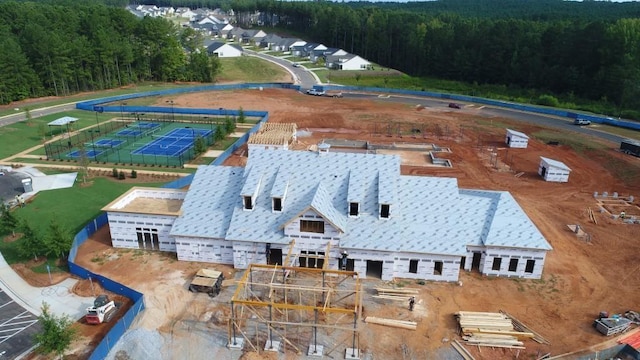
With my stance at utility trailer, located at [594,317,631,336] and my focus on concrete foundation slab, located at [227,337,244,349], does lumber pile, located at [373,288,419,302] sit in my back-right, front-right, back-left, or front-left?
front-right

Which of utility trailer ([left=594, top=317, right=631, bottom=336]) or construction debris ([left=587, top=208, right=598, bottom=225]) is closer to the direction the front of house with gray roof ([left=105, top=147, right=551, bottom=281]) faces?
the utility trailer

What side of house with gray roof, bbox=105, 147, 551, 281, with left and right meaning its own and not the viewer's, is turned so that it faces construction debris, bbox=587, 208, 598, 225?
left

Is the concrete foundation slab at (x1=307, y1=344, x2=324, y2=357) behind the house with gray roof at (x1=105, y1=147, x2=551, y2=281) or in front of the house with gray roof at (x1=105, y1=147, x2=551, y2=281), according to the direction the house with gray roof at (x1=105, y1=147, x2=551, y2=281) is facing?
in front

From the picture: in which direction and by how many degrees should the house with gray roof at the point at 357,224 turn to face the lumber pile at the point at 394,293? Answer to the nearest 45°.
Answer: approximately 45° to its left

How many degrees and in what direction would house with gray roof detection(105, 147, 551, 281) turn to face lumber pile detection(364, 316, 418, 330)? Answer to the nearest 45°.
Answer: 0° — it already faces it

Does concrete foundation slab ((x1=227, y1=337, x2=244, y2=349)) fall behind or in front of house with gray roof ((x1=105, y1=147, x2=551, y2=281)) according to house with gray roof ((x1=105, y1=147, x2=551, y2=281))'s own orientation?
in front

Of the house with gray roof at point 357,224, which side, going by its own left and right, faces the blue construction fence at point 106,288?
right

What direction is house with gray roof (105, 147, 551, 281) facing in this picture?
toward the camera

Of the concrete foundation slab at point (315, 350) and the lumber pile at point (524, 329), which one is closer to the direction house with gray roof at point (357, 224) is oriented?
the concrete foundation slab

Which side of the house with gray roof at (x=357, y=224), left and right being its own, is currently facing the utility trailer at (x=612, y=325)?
left

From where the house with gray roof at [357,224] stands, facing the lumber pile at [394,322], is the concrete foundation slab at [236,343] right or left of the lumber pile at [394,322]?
right

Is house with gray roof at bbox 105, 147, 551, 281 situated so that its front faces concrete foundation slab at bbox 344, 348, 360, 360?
yes

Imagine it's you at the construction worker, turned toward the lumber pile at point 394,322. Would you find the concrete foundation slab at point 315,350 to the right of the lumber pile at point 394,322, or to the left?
right

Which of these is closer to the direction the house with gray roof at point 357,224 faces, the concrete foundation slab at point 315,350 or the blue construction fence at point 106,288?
the concrete foundation slab

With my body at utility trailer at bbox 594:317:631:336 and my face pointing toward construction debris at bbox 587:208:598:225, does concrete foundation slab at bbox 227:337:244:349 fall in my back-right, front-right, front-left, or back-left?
back-left
